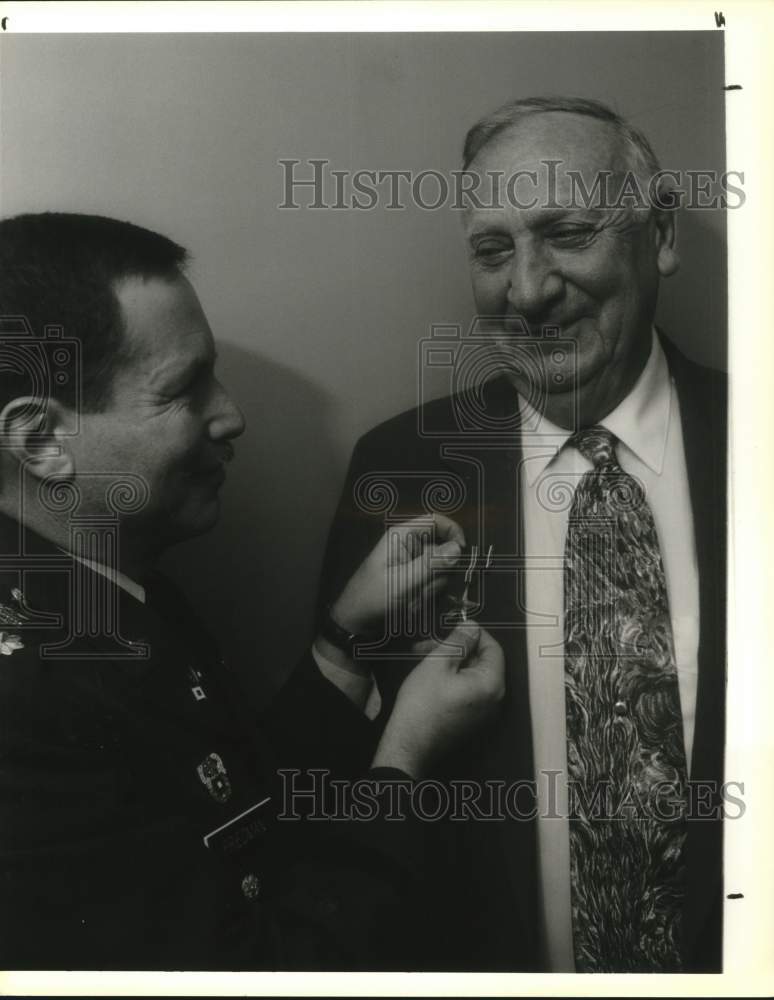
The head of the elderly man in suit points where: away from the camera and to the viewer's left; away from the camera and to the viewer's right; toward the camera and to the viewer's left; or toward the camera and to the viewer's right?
toward the camera and to the viewer's left

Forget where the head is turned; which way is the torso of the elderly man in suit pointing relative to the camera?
toward the camera

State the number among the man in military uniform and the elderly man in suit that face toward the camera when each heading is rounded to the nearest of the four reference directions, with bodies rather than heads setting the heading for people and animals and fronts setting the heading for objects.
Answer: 1

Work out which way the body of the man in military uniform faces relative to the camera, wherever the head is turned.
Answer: to the viewer's right

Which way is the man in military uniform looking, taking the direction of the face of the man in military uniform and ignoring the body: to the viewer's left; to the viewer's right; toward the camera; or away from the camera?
to the viewer's right

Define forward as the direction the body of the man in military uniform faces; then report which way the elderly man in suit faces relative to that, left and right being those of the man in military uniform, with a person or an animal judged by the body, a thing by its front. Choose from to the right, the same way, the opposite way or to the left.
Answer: to the right
